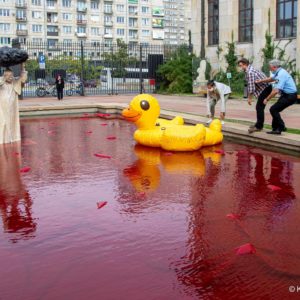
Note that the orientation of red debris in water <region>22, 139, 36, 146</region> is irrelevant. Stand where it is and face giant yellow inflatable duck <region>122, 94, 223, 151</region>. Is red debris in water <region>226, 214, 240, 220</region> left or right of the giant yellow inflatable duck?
right

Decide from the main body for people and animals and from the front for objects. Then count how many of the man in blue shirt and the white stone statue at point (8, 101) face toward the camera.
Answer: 1

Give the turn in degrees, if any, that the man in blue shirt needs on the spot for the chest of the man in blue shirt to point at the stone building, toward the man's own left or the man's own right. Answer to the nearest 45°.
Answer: approximately 90° to the man's own right

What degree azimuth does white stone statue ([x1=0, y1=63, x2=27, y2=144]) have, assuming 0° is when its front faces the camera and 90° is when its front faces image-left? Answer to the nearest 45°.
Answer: approximately 0°

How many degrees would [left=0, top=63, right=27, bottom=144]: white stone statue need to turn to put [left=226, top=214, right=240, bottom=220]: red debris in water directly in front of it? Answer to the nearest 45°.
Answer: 0° — it already faces it

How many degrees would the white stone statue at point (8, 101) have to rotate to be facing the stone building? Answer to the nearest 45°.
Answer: approximately 135° to its left

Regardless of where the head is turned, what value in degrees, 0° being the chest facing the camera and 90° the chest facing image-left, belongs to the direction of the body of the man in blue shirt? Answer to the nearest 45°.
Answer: approximately 90°

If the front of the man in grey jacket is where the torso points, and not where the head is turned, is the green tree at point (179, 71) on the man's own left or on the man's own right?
on the man's own right

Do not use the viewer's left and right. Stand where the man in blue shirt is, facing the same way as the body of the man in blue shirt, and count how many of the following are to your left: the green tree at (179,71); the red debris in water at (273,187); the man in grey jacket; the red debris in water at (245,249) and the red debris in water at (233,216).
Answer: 3

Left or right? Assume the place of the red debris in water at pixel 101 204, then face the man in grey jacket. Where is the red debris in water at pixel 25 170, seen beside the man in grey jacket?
left
